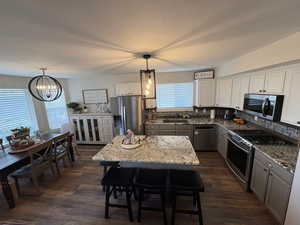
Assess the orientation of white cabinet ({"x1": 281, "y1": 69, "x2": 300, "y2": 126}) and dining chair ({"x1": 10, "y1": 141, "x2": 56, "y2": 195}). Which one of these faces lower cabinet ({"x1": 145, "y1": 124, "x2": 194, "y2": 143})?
the white cabinet

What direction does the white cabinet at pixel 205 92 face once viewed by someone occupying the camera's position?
facing the viewer

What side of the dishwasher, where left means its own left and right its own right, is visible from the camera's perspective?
front

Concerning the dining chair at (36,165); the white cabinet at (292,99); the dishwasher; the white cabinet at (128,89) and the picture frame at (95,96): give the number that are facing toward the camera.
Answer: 3

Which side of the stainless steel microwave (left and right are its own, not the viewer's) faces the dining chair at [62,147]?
front

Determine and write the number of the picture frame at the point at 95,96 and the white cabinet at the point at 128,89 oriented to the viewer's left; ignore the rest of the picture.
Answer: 0

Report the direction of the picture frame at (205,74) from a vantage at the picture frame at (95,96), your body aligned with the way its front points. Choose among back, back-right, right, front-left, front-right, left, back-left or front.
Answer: front-left

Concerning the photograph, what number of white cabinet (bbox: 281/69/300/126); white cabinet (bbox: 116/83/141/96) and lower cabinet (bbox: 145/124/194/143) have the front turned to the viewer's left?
1

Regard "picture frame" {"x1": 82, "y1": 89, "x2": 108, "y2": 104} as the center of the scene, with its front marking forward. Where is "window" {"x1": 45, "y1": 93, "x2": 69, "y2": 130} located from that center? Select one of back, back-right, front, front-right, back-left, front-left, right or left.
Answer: right

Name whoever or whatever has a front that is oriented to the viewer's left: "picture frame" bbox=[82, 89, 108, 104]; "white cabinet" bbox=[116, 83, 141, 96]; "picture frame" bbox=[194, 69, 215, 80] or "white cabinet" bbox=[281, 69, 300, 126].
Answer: "white cabinet" bbox=[281, 69, 300, 126]

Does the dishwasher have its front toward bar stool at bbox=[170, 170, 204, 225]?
yes

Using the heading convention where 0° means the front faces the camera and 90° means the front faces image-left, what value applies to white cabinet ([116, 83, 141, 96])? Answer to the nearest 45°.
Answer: approximately 0°

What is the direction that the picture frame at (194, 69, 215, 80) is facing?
toward the camera

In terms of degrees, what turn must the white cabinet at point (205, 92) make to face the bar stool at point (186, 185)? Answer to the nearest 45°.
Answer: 0° — it already faces it

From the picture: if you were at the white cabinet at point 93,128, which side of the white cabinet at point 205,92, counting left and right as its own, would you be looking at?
right
